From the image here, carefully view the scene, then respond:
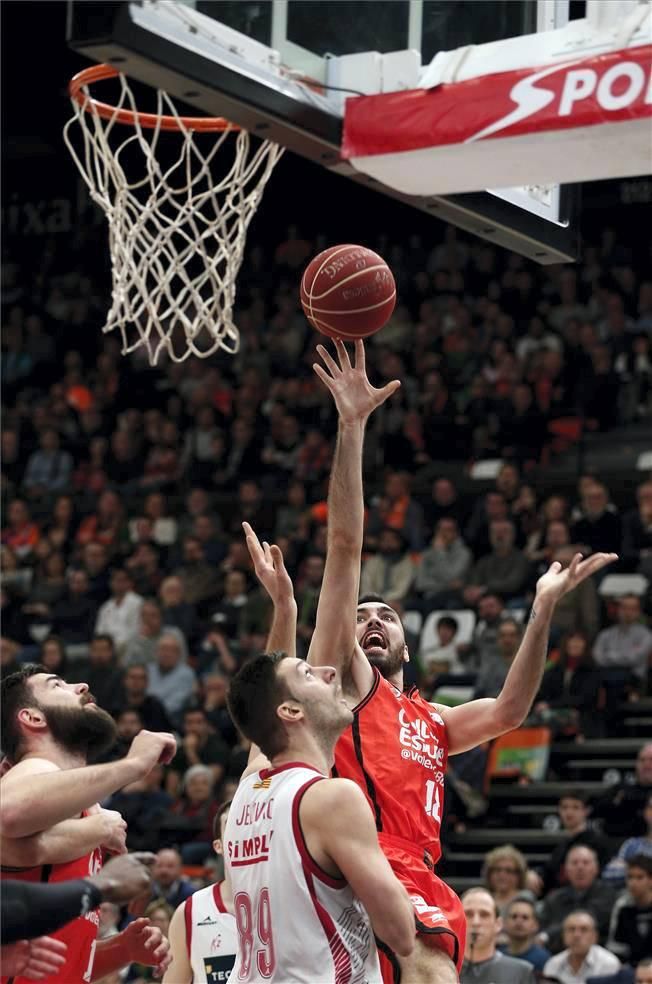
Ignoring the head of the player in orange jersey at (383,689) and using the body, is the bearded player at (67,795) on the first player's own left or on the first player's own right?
on the first player's own right

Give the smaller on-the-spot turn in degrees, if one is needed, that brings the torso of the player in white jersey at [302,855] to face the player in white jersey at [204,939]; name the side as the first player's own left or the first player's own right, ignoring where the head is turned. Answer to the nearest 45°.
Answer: approximately 45° to the first player's own left

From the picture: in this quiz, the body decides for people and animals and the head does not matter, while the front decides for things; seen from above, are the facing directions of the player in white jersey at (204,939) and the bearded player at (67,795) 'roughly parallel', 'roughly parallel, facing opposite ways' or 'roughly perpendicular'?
roughly perpendicular

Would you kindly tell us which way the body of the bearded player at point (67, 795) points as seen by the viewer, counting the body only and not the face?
to the viewer's right

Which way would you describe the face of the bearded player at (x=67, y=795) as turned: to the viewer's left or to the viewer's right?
to the viewer's right

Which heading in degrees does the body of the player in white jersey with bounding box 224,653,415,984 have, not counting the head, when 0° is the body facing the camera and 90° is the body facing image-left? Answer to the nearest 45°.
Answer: approximately 225°

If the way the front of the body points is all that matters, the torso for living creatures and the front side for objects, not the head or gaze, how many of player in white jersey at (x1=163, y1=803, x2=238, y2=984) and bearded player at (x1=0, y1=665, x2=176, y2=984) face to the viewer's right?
1

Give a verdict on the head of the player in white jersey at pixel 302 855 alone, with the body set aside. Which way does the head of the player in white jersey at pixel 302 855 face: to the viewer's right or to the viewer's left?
to the viewer's right

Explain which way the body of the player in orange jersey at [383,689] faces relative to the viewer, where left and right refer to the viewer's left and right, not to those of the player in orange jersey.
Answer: facing the viewer and to the right of the viewer

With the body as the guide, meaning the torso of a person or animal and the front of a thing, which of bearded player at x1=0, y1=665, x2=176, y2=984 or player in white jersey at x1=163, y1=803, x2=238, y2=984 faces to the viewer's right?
the bearded player
